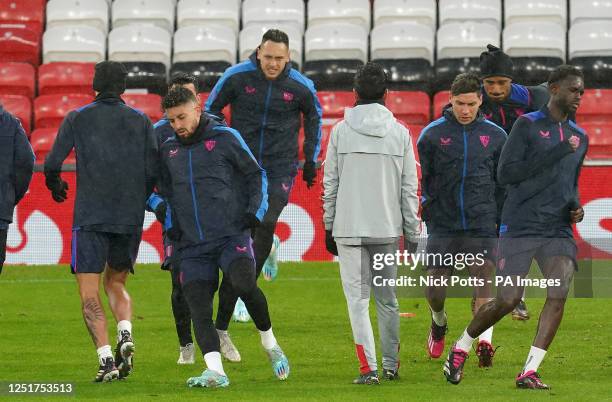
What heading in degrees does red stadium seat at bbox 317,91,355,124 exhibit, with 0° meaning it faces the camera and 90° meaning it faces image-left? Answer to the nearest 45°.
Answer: approximately 0°

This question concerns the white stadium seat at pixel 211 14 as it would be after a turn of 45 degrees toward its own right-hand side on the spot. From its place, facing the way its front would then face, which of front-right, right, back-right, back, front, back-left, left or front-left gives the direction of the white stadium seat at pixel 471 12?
back-left

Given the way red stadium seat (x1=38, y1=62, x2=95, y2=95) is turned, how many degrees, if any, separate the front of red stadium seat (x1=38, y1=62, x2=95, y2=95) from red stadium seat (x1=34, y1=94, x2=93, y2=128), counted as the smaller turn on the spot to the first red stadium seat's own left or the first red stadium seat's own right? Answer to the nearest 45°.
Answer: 0° — it already faces it

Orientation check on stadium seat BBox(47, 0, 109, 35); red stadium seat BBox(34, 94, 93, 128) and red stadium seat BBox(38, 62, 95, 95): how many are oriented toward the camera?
3

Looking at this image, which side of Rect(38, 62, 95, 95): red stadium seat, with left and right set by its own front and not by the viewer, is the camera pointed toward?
front

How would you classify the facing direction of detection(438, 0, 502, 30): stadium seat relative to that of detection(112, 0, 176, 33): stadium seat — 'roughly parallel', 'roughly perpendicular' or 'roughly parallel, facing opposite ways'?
roughly parallel

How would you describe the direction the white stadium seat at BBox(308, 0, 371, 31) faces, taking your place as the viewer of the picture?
facing the viewer

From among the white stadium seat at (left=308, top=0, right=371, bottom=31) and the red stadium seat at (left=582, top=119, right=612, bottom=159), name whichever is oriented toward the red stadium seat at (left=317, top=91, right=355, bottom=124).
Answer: the white stadium seat

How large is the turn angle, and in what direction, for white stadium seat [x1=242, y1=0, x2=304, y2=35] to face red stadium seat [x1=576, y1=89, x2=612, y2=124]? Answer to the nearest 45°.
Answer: approximately 45° to its left

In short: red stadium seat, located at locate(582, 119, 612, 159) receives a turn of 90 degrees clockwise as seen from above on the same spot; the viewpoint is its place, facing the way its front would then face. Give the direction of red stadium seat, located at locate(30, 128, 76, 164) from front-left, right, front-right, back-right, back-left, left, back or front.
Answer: front

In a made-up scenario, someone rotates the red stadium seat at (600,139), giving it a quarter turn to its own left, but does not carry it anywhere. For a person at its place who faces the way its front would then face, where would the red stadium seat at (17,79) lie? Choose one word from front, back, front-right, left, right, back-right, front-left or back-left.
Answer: back

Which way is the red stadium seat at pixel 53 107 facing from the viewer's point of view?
toward the camera

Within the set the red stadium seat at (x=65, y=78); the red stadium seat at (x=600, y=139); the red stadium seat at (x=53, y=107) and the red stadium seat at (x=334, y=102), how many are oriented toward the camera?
4

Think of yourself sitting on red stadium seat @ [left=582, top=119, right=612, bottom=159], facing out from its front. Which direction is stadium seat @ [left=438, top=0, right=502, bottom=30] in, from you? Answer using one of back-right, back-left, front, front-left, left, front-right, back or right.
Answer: back-right

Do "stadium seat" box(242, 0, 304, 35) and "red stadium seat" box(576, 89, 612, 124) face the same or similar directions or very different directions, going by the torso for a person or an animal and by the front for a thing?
same or similar directions

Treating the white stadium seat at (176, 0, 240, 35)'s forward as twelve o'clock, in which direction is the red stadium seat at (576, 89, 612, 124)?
The red stadium seat is roughly at 10 o'clock from the white stadium seat.
